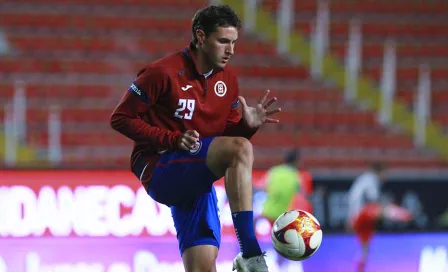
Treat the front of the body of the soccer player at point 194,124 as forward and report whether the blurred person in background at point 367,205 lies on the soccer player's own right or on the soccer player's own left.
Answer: on the soccer player's own left

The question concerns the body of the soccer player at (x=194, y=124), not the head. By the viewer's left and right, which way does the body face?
facing the viewer and to the right of the viewer

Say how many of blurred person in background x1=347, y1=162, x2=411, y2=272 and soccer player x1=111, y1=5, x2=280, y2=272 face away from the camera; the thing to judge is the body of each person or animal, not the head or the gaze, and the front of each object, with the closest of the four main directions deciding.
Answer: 0

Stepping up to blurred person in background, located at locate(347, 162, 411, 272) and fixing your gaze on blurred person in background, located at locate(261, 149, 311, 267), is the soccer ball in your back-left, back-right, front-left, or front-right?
front-left
